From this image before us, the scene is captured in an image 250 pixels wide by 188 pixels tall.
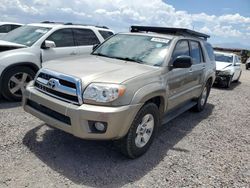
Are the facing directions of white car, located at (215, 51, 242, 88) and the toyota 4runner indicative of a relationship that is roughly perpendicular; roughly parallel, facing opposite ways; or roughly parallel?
roughly parallel

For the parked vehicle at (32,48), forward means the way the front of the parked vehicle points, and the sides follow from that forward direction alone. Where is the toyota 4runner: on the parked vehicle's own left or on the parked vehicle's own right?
on the parked vehicle's own left

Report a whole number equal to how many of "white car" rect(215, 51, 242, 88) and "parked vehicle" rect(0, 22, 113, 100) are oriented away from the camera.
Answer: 0

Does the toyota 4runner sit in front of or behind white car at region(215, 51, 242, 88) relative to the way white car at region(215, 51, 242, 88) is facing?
in front

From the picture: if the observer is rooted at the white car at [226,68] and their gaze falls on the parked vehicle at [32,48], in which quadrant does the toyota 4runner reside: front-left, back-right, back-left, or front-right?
front-left

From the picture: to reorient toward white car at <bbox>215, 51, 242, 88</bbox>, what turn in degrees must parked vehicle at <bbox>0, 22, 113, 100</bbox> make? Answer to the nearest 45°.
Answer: approximately 180°

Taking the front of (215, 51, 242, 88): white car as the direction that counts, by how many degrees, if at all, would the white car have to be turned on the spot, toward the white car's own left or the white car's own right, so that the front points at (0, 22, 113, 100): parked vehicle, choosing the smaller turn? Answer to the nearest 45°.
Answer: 0° — it already faces it

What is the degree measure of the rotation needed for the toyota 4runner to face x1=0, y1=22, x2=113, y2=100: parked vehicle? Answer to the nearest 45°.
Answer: approximately 90° to its right

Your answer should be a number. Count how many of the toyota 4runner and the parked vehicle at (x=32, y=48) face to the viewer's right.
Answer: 0

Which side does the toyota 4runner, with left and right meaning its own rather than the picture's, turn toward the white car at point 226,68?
back

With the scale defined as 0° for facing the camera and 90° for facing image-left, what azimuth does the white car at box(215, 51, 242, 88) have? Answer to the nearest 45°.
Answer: approximately 45°

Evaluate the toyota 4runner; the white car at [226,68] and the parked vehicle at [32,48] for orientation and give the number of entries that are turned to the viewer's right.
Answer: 0

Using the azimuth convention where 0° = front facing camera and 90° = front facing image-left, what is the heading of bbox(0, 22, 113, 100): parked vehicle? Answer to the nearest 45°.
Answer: approximately 45°

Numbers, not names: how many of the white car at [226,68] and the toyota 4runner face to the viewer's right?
0

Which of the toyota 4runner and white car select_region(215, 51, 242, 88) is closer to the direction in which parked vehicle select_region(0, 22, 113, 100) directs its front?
the toyota 4runner
